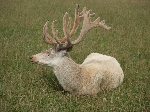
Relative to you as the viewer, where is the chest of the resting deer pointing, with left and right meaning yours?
facing to the left of the viewer
